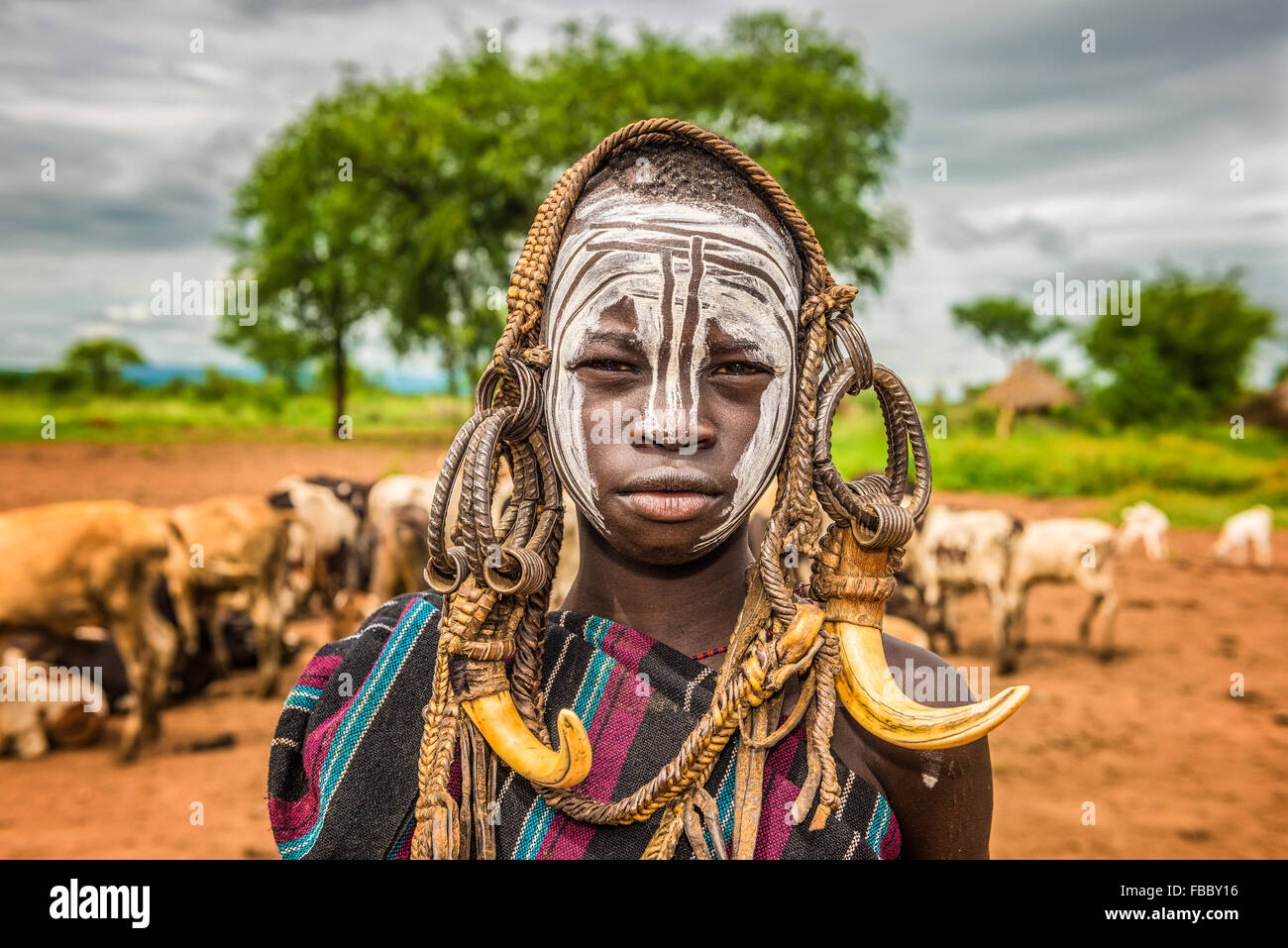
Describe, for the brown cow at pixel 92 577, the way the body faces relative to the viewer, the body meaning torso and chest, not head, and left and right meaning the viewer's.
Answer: facing to the left of the viewer

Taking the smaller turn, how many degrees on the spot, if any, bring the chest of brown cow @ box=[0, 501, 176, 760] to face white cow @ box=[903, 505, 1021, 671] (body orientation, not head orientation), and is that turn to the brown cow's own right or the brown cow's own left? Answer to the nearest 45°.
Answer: approximately 180°

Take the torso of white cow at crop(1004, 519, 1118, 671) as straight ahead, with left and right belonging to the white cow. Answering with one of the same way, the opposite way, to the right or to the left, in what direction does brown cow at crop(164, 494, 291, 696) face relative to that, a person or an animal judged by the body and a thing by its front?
the same way

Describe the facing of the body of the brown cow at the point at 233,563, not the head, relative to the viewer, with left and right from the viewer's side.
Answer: facing away from the viewer and to the left of the viewer

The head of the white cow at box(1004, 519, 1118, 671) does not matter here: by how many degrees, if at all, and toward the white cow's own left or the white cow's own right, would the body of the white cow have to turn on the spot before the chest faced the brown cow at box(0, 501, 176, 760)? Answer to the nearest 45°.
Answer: approximately 45° to the white cow's own left

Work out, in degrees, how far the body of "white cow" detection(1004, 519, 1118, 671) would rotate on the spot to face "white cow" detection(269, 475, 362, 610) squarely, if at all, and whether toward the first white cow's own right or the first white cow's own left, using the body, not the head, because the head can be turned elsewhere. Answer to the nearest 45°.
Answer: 0° — it already faces it

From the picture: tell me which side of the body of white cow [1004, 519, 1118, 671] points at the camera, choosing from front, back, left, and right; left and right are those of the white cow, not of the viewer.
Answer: left

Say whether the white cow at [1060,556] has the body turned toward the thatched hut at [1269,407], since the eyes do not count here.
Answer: no
